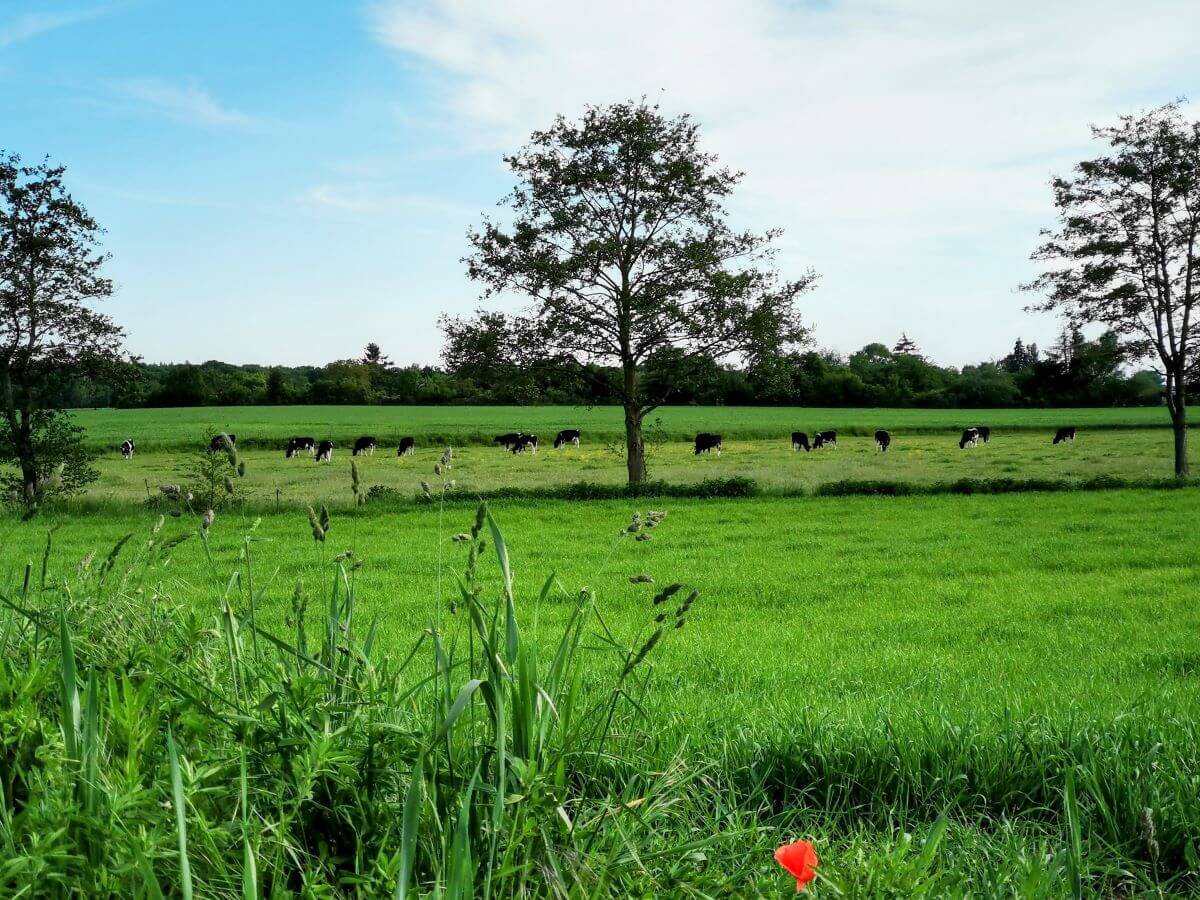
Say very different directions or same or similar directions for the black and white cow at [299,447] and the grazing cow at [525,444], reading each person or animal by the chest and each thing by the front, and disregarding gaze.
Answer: same or similar directions

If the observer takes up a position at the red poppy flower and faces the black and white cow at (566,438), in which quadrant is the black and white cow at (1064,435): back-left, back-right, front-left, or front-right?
front-right

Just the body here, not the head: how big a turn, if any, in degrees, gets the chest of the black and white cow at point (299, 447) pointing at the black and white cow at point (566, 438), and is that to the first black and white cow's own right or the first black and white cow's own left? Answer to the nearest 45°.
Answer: approximately 180°

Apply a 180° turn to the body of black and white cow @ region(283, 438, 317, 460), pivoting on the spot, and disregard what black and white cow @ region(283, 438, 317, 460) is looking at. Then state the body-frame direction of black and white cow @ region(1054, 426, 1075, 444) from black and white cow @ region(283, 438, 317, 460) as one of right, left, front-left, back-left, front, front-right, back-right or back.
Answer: front

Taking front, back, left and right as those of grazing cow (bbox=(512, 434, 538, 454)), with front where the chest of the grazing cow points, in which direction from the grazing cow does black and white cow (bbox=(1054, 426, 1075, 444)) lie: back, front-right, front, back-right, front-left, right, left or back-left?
back

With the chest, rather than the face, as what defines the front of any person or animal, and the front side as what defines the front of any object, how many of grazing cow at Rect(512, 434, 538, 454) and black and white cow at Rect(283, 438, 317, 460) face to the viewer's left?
2

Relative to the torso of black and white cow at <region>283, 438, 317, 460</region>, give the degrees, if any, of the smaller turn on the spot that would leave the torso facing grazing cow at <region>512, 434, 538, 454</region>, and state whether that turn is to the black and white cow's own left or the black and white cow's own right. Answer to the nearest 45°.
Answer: approximately 180°

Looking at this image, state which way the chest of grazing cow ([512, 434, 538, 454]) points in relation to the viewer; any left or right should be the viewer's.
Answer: facing to the left of the viewer

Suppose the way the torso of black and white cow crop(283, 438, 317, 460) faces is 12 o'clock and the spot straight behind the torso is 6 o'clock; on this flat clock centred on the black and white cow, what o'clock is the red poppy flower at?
The red poppy flower is roughly at 9 o'clock from the black and white cow.

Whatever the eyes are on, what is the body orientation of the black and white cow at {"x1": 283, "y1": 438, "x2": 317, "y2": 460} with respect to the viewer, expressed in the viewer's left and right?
facing to the left of the viewer

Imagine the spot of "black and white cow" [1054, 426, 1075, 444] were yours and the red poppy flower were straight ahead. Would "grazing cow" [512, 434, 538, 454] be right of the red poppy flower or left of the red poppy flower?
right

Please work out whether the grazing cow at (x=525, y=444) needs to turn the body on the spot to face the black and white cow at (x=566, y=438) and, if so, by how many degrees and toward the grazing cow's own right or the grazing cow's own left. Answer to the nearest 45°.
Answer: approximately 135° to the grazing cow's own right
